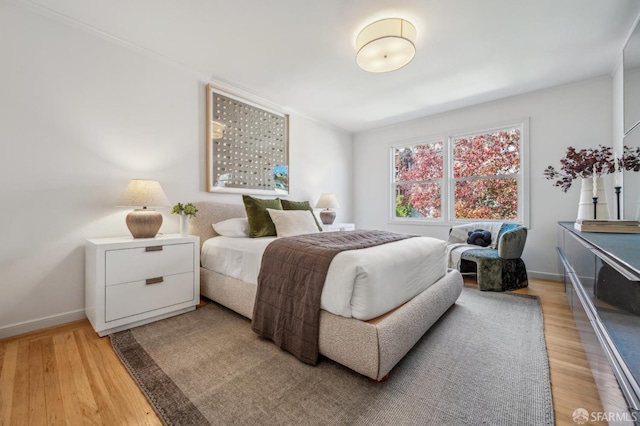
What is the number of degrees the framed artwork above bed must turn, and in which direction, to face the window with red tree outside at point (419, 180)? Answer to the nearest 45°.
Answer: approximately 45° to its left

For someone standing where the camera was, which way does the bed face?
facing the viewer and to the right of the viewer

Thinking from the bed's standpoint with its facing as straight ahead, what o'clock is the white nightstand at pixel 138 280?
The white nightstand is roughly at 5 o'clock from the bed.

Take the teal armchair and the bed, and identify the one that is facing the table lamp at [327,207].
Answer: the teal armchair

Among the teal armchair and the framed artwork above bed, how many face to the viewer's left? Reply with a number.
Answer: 1

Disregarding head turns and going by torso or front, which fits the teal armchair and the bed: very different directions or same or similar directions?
very different directions

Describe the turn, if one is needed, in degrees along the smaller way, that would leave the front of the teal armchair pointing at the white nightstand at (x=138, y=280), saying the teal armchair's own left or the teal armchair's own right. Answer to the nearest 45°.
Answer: approximately 45° to the teal armchair's own left

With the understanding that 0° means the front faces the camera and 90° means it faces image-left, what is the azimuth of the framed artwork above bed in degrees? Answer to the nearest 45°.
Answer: approximately 315°

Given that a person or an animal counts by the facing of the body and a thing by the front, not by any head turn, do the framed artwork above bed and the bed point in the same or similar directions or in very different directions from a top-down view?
same or similar directions

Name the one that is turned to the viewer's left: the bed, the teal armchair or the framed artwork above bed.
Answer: the teal armchair

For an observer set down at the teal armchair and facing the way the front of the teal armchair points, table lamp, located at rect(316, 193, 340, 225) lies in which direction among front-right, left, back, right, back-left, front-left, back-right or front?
front

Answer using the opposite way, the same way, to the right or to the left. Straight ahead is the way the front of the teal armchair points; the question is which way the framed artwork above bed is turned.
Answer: the opposite way

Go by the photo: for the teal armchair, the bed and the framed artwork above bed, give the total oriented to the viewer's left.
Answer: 1

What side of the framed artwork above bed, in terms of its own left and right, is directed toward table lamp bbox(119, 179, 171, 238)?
right

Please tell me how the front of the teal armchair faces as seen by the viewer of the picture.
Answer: facing to the left of the viewer

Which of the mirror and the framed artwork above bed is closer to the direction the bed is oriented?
the mirror

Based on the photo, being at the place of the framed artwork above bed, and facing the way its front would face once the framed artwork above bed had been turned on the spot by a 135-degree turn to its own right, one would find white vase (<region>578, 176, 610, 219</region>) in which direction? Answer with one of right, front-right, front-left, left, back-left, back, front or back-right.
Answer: back-left
